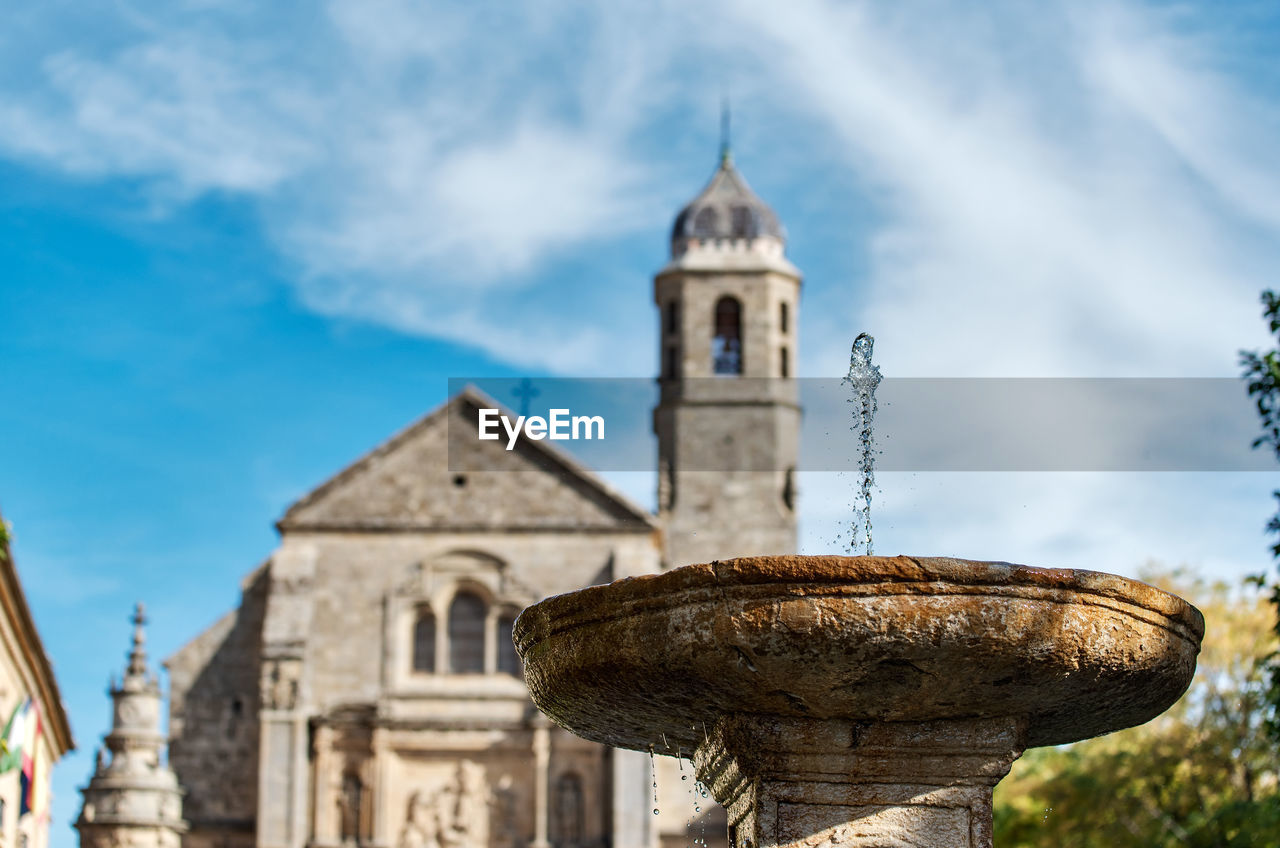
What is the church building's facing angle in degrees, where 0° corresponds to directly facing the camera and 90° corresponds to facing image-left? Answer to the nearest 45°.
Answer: approximately 0°

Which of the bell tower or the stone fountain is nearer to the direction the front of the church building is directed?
the stone fountain

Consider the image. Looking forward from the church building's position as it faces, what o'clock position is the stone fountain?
The stone fountain is roughly at 12 o'clock from the church building.

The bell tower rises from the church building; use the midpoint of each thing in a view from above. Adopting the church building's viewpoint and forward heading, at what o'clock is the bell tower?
The bell tower is roughly at 8 o'clock from the church building.
